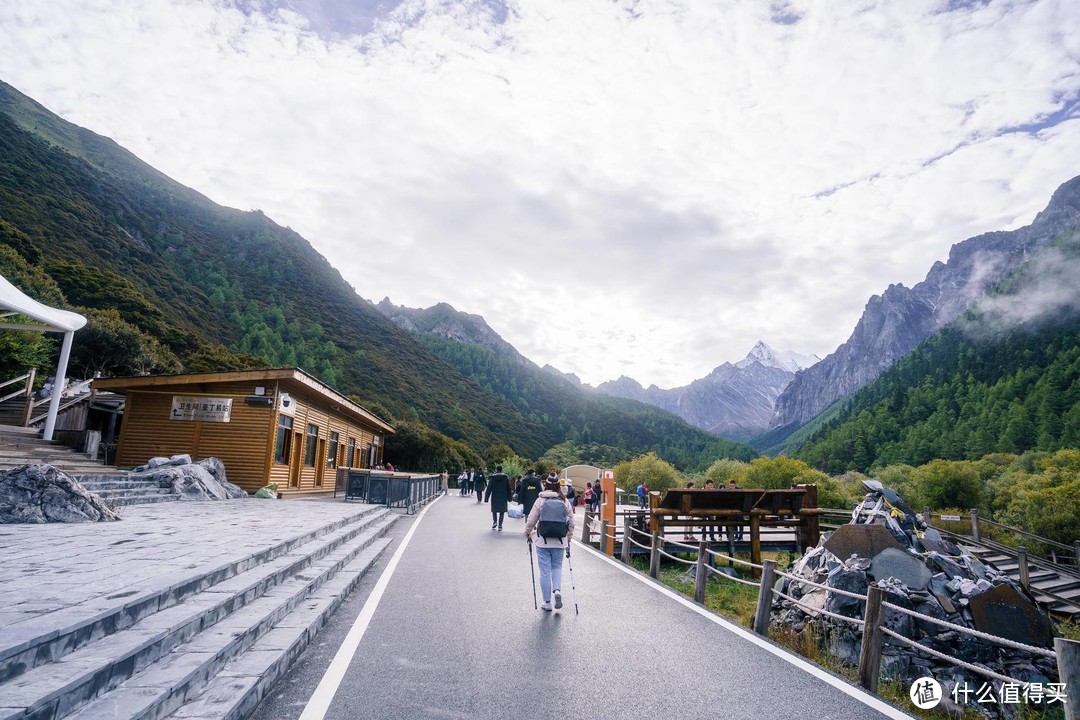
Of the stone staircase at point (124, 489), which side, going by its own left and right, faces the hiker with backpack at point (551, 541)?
front

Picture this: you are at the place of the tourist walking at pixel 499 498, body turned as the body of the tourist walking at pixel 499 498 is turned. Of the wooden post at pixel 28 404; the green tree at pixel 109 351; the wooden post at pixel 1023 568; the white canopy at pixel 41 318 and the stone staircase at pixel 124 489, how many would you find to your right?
1

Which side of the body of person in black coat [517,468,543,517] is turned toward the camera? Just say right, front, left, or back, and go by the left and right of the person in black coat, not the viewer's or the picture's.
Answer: back

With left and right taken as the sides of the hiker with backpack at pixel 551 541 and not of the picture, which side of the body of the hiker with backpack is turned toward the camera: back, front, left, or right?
back

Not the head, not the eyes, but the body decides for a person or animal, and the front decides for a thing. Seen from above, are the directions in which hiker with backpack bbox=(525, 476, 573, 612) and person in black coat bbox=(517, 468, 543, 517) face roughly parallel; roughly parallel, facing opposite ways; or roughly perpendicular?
roughly parallel

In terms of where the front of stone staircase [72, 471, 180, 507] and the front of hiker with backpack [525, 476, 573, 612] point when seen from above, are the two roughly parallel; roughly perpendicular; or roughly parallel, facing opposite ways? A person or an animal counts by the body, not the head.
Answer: roughly perpendicular

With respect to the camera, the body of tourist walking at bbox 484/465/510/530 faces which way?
away from the camera

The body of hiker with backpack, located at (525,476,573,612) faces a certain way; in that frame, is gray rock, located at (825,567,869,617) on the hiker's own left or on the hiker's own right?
on the hiker's own right

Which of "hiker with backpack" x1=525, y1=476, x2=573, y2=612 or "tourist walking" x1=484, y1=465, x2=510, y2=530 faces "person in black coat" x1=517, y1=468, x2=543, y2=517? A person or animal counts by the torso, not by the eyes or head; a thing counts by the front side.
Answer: the hiker with backpack

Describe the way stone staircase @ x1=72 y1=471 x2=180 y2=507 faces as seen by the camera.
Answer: facing the viewer and to the right of the viewer
